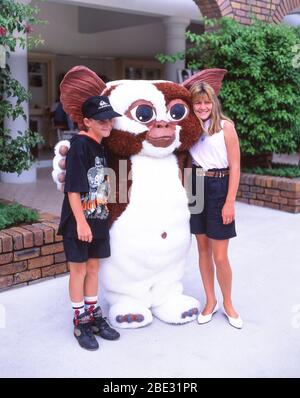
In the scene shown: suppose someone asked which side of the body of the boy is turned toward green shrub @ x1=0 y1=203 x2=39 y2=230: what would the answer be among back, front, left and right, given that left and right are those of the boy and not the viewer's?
back

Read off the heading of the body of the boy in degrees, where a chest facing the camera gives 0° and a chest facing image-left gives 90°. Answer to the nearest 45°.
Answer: approximately 315°

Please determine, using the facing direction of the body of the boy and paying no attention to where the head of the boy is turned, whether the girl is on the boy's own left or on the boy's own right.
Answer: on the boy's own left

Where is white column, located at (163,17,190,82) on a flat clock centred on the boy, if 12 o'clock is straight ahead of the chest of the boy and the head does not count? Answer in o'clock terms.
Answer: The white column is roughly at 8 o'clock from the boy.

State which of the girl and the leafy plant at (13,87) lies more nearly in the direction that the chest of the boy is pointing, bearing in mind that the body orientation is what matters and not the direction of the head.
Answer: the girl

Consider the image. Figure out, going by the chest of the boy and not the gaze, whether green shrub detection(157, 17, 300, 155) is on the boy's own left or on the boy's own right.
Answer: on the boy's own left

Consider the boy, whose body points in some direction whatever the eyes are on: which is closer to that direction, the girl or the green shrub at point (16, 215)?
the girl

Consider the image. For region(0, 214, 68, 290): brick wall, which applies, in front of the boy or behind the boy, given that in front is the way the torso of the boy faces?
behind
